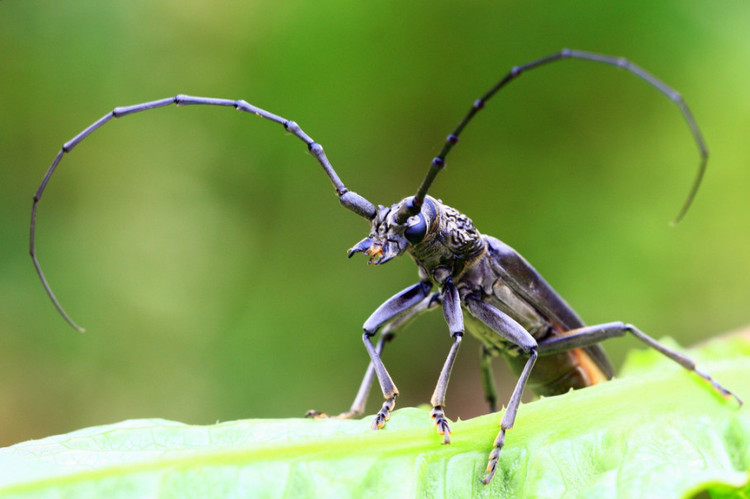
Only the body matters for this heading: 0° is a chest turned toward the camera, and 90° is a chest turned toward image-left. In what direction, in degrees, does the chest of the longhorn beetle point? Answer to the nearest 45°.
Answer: approximately 45°
